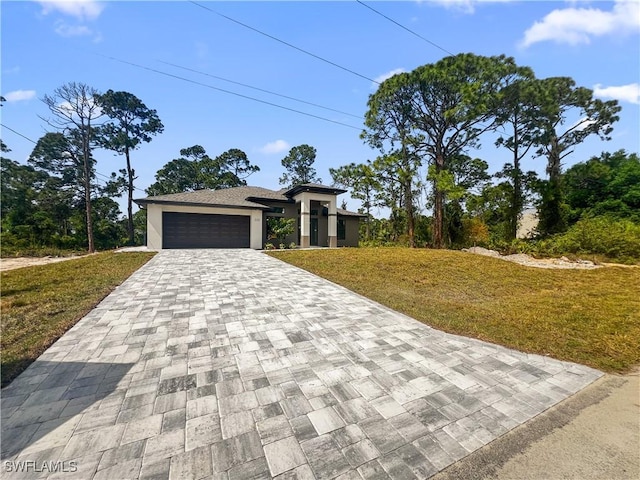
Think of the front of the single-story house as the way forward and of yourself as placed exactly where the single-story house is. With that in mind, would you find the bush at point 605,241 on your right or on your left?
on your left

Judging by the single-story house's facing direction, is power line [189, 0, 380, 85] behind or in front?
in front

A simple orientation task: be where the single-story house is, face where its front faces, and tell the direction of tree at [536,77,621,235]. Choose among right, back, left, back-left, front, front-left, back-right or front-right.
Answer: left

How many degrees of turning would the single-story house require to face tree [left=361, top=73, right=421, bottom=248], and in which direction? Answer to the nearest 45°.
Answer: approximately 90° to its left

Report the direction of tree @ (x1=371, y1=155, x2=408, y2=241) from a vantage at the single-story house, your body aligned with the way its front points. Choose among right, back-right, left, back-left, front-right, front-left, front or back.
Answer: left

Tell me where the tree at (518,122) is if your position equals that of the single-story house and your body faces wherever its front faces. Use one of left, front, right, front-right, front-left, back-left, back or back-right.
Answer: left

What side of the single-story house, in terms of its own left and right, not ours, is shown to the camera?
front
